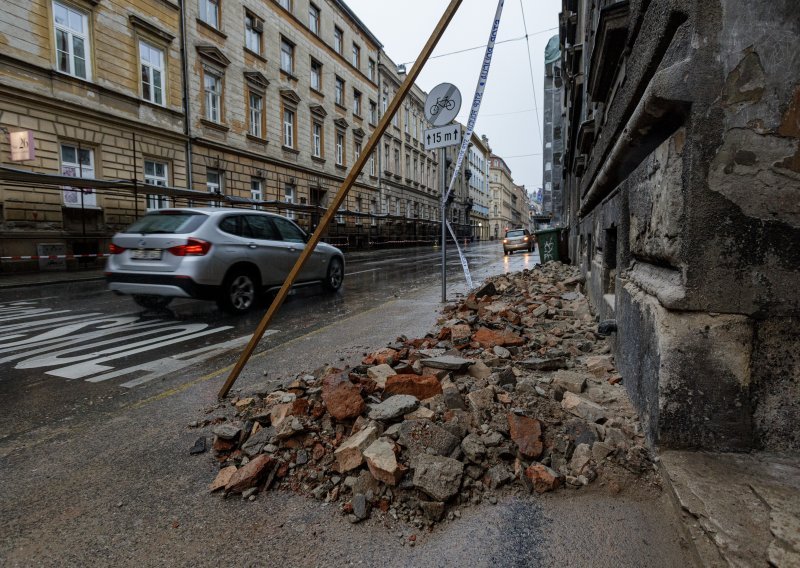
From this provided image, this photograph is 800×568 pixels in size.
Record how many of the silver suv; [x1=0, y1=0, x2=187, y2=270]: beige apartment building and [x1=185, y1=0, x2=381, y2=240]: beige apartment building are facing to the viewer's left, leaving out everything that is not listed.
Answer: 0

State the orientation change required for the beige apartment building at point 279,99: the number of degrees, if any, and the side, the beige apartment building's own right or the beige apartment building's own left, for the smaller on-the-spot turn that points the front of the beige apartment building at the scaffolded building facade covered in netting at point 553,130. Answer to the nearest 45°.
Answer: approximately 45° to the beige apartment building's own left

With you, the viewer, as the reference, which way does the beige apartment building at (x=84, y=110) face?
facing the viewer and to the right of the viewer

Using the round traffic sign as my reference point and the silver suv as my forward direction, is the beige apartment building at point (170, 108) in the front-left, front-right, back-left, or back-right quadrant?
front-right

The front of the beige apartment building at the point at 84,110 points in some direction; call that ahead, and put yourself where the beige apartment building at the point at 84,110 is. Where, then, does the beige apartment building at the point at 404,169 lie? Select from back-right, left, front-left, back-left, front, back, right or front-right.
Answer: left

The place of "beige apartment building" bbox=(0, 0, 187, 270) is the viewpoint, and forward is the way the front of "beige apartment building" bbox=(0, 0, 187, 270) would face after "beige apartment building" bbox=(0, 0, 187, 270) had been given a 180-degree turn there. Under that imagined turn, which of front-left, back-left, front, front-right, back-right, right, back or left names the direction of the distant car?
back-right

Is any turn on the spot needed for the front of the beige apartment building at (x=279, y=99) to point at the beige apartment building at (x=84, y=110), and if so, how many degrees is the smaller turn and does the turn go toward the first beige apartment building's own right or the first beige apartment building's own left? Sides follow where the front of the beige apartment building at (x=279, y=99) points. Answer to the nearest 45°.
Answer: approximately 90° to the first beige apartment building's own right

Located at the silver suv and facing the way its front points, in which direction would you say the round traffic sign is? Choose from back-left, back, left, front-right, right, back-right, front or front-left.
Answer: front-right

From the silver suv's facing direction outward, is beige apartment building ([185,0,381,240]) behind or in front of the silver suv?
in front

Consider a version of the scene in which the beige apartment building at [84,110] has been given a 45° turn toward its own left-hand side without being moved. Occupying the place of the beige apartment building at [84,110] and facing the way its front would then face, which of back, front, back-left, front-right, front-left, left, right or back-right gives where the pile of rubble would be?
right

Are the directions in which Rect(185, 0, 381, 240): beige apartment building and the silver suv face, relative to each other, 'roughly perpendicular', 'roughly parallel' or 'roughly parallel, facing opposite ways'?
roughly perpendicular

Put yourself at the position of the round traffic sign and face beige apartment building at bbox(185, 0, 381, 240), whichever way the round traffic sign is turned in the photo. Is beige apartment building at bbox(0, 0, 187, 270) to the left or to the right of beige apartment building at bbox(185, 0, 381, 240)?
left

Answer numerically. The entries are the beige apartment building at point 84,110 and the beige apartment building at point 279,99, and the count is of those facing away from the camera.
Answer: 0

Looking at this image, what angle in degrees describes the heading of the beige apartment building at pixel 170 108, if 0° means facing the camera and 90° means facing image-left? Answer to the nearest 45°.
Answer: approximately 315°
